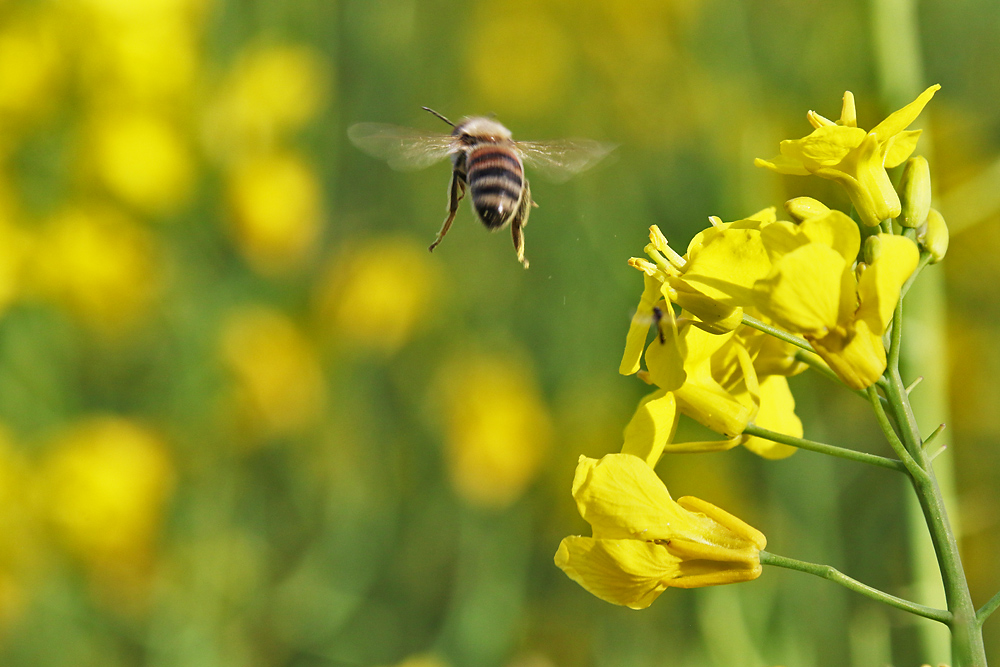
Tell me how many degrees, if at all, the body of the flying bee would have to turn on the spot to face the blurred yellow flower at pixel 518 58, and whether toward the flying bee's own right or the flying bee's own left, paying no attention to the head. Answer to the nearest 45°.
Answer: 0° — it already faces it

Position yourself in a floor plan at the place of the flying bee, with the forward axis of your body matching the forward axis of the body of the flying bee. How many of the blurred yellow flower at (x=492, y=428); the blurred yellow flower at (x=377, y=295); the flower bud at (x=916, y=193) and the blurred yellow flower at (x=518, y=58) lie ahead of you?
3

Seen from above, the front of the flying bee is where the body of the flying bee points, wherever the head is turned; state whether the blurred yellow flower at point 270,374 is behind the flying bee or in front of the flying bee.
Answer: in front

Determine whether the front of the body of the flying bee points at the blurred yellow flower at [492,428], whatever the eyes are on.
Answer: yes

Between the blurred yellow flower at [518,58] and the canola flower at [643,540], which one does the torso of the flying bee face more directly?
the blurred yellow flower

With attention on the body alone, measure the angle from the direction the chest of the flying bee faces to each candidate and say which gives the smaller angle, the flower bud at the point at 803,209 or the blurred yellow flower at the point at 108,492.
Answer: the blurred yellow flower

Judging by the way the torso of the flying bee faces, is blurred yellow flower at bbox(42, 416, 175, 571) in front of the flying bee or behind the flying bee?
in front

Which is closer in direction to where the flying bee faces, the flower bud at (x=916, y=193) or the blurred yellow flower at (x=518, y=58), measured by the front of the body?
the blurred yellow flower

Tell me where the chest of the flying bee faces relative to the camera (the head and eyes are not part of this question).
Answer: away from the camera

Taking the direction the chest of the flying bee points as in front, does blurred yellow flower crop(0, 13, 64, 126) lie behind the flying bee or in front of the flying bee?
in front
